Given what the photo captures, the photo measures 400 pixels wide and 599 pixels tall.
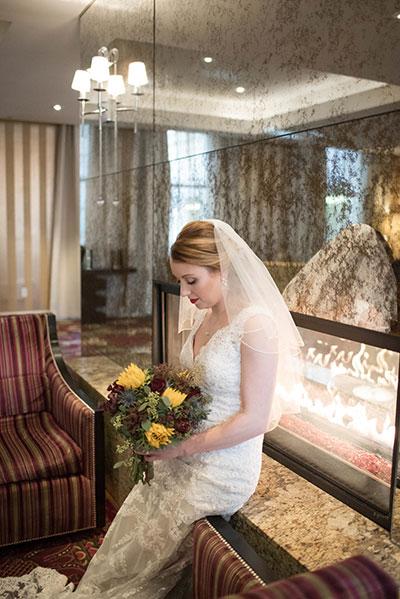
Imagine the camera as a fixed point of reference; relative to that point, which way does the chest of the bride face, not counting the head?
to the viewer's left

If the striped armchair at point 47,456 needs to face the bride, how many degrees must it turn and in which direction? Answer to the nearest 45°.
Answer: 0° — it already faces them

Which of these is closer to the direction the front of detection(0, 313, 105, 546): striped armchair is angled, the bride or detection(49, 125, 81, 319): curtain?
the bride

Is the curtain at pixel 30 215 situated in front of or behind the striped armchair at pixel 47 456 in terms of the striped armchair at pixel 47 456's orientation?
behind

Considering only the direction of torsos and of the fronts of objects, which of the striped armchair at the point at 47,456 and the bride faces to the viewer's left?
the bride

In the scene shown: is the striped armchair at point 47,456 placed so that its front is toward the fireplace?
no

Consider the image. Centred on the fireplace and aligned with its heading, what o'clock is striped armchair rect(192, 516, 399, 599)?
The striped armchair is roughly at 11 o'clock from the fireplace.

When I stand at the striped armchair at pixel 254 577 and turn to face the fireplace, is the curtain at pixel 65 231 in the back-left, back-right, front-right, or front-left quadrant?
front-left

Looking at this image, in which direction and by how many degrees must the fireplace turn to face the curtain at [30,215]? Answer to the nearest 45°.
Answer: approximately 90° to its right

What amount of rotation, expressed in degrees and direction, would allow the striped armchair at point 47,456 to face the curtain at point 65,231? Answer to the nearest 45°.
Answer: approximately 135° to its left

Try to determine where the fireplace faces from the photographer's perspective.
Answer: facing the viewer and to the left of the viewer

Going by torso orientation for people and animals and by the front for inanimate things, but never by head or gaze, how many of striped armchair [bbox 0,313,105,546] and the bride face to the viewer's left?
1

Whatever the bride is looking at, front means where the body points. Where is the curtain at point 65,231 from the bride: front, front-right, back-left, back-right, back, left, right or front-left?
right

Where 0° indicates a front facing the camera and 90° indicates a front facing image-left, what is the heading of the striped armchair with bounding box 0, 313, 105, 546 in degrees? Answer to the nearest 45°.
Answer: approximately 315°
